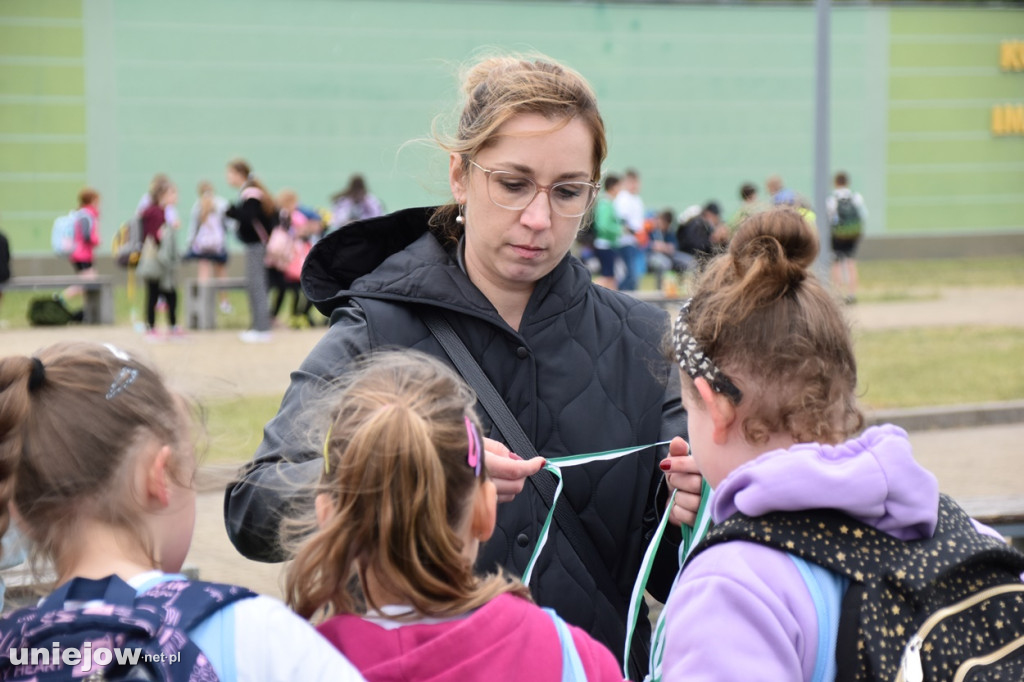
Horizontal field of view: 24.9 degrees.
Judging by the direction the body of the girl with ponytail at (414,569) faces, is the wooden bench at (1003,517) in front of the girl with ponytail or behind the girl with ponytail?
in front

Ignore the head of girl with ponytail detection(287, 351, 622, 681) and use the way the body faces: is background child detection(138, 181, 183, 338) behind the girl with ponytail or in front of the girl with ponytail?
in front

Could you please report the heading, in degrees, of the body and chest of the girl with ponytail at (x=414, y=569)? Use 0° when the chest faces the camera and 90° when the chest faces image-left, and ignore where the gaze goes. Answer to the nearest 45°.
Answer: approximately 180°
